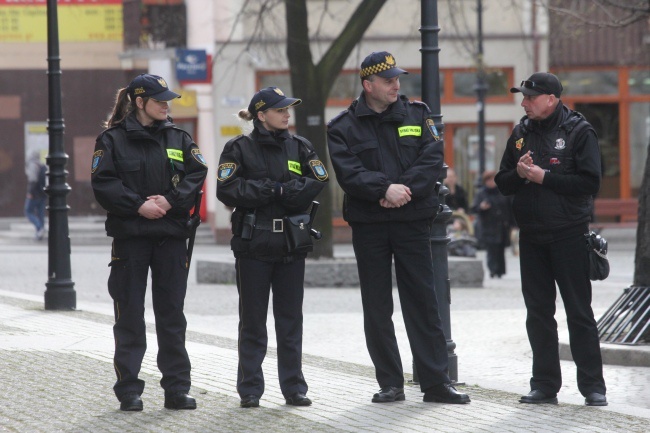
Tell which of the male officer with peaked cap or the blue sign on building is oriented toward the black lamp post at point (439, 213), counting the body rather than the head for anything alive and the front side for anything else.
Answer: the blue sign on building

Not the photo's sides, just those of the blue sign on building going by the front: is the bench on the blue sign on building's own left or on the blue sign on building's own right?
on the blue sign on building's own left

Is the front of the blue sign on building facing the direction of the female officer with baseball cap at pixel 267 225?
yes

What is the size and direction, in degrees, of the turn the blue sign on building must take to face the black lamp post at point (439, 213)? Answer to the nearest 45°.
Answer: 0° — it already faces it

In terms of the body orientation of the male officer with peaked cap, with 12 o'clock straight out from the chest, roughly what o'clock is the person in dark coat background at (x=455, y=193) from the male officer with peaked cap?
The person in dark coat background is roughly at 6 o'clock from the male officer with peaked cap.

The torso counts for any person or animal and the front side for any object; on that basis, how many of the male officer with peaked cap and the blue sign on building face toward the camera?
2

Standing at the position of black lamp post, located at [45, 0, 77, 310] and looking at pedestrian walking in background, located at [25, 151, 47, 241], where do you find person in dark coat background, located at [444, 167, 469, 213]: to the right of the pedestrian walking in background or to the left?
right

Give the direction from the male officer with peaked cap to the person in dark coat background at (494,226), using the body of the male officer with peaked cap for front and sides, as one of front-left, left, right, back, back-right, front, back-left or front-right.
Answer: back

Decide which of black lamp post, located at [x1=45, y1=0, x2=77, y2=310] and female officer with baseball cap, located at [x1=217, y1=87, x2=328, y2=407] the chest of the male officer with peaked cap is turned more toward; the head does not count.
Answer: the female officer with baseball cap

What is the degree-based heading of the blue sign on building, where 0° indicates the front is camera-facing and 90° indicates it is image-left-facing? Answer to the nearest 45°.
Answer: approximately 0°
